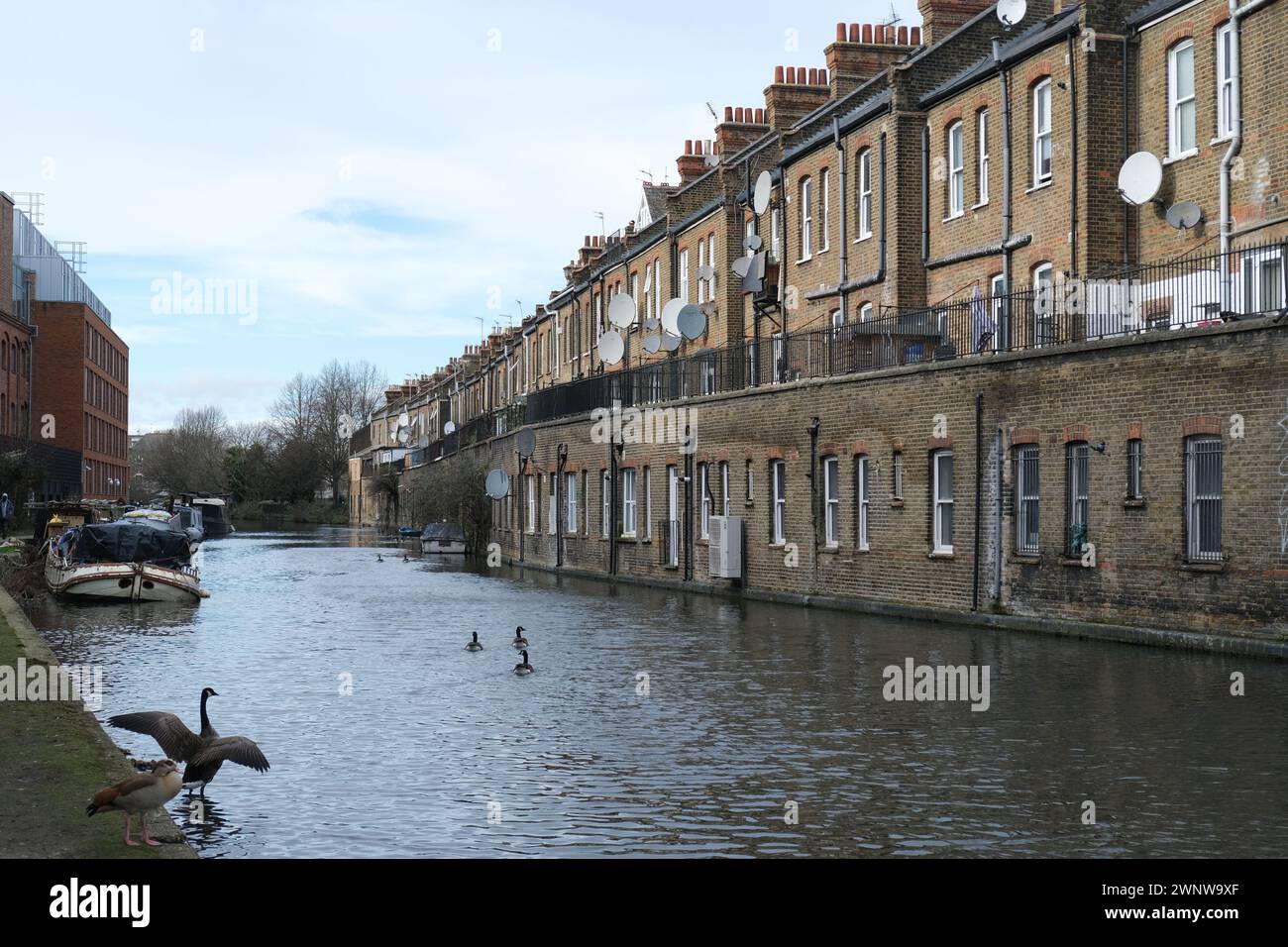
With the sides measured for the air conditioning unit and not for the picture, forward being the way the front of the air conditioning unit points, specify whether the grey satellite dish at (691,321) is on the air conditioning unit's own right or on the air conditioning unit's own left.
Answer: on the air conditioning unit's own right

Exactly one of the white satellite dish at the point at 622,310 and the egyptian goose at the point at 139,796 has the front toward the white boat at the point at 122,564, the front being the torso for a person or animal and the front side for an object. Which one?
the white satellite dish

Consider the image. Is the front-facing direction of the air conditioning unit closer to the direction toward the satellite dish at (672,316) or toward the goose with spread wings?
the goose with spread wings

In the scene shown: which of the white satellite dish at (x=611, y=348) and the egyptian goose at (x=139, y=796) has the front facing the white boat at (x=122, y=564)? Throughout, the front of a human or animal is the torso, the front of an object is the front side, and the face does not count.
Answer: the white satellite dish

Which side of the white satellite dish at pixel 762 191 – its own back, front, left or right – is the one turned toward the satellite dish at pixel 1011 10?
left

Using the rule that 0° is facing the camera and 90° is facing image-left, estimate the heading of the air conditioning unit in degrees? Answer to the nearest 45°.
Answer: approximately 45°

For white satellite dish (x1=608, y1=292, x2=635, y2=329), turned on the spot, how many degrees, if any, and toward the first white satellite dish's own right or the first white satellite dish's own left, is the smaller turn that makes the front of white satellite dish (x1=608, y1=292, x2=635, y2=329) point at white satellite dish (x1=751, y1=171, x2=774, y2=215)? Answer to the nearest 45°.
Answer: approximately 90° to the first white satellite dish's own left
